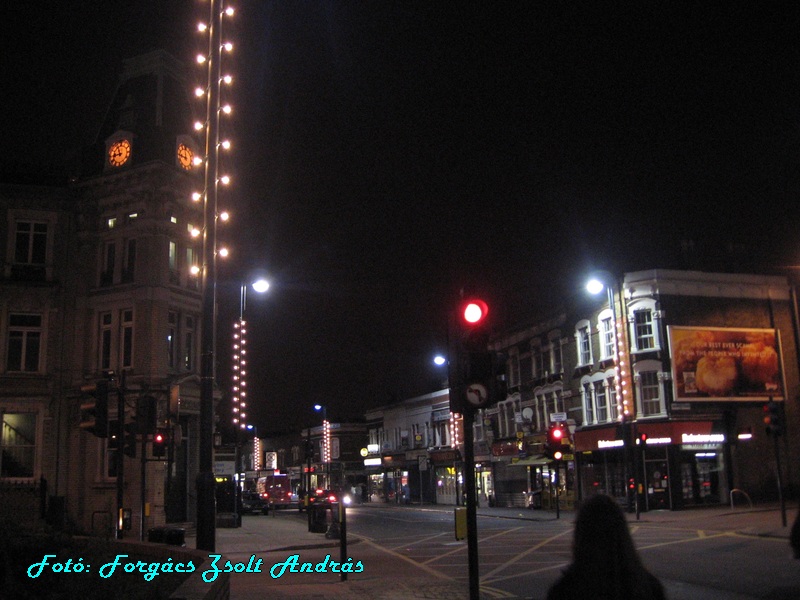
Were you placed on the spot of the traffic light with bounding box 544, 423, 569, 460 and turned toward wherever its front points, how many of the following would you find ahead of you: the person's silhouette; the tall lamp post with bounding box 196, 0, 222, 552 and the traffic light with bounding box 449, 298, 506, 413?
3

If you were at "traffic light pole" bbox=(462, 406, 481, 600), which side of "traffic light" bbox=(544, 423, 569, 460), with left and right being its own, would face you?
front

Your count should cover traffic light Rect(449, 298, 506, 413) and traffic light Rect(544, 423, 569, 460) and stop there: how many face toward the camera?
2

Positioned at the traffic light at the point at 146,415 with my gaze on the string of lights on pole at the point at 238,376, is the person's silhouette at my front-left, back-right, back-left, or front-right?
back-right

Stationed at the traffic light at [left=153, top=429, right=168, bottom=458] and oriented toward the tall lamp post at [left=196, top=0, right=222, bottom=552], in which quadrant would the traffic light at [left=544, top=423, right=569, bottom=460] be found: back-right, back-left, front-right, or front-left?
back-left

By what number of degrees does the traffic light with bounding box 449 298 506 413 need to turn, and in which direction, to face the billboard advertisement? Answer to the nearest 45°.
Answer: approximately 180°

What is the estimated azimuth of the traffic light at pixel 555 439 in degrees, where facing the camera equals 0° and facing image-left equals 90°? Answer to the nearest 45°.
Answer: approximately 0°

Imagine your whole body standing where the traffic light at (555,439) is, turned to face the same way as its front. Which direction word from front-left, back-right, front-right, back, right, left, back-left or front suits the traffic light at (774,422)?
front-left

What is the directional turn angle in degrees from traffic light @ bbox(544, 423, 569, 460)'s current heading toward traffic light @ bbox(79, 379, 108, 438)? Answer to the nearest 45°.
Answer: approximately 45° to its right

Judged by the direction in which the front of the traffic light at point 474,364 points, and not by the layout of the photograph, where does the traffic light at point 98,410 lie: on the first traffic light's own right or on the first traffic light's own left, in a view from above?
on the first traffic light's own right

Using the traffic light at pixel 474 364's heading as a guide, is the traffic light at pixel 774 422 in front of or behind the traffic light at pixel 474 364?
behind

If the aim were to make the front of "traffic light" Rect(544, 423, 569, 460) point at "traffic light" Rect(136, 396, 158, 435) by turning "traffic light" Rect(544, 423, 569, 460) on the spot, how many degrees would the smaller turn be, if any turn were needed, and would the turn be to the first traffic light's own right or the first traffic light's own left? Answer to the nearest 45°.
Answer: approximately 45° to the first traffic light's own right

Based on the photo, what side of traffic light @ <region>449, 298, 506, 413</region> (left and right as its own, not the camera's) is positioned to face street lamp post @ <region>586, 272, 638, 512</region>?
back
